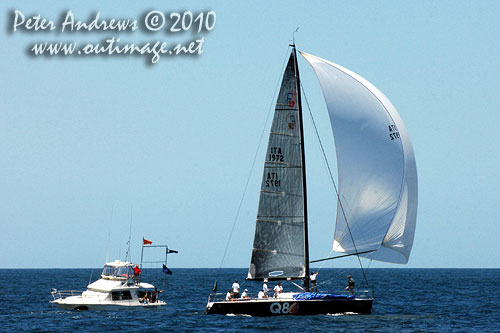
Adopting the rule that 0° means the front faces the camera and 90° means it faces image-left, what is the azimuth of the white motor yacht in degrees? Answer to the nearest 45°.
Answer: approximately 90°
